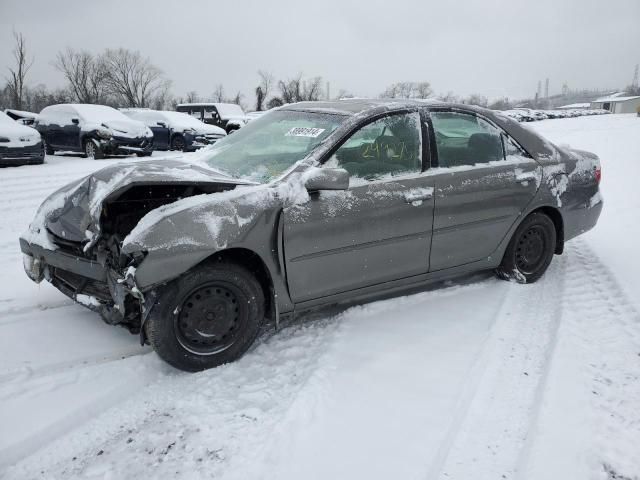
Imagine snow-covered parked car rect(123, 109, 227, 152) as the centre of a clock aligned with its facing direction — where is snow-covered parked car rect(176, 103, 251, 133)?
snow-covered parked car rect(176, 103, 251, 133) is roughly at 8 o'clock from snow-covered parked car rect(123, 109, 227, 152).

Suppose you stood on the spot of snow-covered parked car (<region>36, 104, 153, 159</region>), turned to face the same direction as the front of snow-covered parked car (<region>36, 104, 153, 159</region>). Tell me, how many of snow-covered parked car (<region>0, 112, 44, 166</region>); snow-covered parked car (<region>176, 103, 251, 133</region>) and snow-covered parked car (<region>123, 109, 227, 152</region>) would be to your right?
1

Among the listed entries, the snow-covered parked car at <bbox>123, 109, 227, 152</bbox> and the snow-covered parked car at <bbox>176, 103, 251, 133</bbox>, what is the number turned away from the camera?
0

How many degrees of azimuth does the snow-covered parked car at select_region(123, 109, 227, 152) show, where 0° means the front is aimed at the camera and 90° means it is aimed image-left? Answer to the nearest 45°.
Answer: approximately 315°

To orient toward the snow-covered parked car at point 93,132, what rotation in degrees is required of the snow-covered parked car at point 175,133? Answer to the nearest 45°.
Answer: approximately 90° to its right

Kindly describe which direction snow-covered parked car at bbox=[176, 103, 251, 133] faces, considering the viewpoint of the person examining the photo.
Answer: facing the viewer and to the right of the viewer

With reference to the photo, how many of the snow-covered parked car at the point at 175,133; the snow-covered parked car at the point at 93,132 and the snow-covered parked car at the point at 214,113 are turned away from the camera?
0

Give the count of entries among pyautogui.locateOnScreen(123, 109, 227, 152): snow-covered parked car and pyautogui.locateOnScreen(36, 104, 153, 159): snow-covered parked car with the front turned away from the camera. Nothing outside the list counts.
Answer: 0

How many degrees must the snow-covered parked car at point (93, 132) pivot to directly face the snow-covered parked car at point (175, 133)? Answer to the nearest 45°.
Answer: approximately 90° to its left
